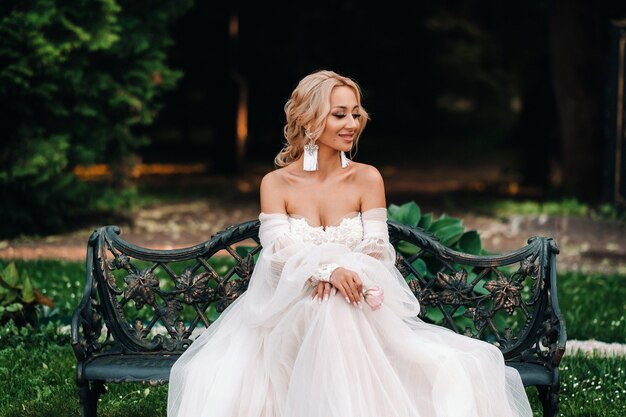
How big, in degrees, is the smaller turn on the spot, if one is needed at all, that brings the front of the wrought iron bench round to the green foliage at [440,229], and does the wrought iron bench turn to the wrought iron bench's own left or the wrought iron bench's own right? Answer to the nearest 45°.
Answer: approximately 135° to the wrought iron bench's own left

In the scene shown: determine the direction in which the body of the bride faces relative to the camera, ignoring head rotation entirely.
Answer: toward the camera

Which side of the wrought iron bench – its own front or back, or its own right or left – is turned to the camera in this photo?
front

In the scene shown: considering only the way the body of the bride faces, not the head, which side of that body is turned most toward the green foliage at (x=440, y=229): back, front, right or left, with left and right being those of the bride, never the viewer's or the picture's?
back
